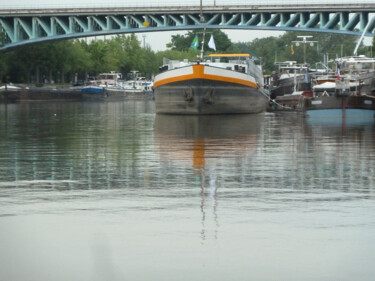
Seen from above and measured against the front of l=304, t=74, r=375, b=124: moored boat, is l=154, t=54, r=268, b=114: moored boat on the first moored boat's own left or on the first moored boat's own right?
on the first moored boat's own right

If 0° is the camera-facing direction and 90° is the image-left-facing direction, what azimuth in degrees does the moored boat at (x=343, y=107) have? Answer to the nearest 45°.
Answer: approximately 0°

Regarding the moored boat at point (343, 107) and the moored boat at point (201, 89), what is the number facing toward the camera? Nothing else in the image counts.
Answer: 2

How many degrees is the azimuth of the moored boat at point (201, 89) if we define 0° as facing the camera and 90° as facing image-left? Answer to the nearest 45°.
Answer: approximately 0°

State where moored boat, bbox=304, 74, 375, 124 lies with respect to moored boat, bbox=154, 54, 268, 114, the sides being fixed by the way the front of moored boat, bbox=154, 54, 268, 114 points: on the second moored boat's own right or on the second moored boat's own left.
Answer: on the second moored boat's own left
